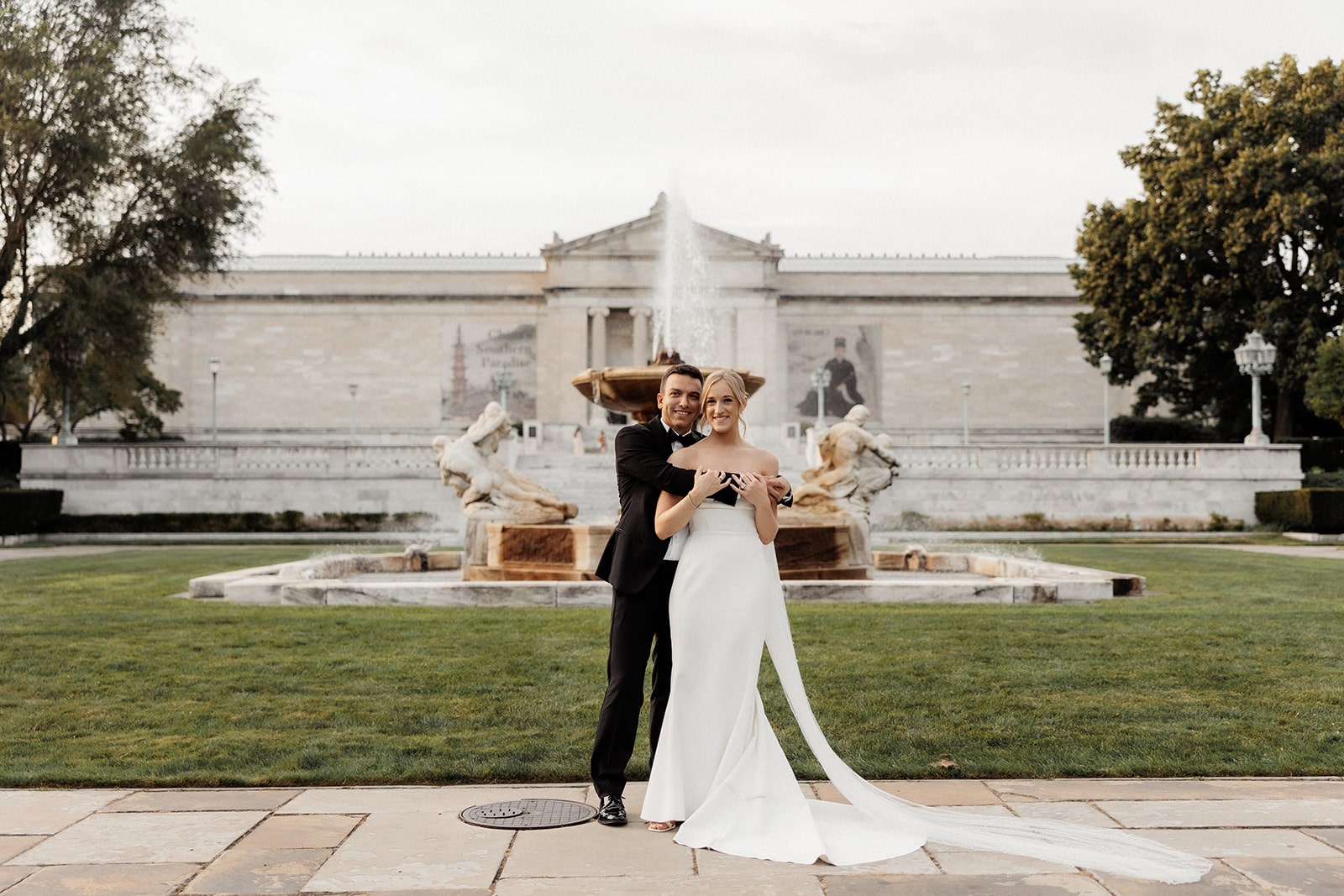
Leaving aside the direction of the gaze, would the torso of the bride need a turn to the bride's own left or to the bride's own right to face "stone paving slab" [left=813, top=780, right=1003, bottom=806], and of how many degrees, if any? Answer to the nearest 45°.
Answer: approximately 135° to the bride's own left

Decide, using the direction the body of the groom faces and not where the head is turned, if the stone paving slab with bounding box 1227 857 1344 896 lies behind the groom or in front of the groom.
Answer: in front

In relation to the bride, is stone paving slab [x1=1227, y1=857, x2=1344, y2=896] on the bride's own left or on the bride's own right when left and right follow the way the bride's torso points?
on the bride's own left

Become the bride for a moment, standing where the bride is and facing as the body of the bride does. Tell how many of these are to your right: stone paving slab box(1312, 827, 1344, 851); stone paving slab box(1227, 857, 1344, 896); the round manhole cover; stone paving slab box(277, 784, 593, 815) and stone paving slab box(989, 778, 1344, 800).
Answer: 2

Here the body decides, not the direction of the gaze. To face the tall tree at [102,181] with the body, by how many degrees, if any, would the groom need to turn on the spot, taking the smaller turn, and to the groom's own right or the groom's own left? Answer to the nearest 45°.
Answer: approximately 180°

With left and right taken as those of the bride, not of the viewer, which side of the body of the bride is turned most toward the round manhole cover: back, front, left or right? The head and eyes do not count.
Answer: right

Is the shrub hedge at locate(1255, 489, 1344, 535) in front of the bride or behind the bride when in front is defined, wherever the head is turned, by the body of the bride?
behind

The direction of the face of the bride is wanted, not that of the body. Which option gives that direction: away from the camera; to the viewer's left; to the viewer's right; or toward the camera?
toward the camera

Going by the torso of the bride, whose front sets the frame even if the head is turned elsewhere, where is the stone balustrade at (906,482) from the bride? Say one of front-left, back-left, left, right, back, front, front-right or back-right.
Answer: back

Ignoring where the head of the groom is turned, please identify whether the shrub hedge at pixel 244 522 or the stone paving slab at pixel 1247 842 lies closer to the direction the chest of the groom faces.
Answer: the stone paving slab

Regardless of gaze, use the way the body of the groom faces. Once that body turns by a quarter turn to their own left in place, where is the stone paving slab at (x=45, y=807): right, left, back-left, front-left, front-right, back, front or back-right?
back-left

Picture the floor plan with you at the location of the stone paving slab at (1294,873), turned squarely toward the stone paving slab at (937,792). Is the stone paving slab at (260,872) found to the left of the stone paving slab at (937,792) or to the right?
left

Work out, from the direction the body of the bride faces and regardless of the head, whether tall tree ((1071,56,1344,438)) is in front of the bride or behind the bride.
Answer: behind

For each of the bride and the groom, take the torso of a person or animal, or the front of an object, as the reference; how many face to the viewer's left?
0

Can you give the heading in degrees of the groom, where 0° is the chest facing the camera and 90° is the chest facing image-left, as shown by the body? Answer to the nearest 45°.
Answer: approximately 315°

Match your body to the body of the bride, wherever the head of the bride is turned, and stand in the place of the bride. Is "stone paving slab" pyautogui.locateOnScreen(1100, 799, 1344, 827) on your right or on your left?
on your left

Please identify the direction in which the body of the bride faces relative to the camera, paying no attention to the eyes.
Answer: toward the camera
